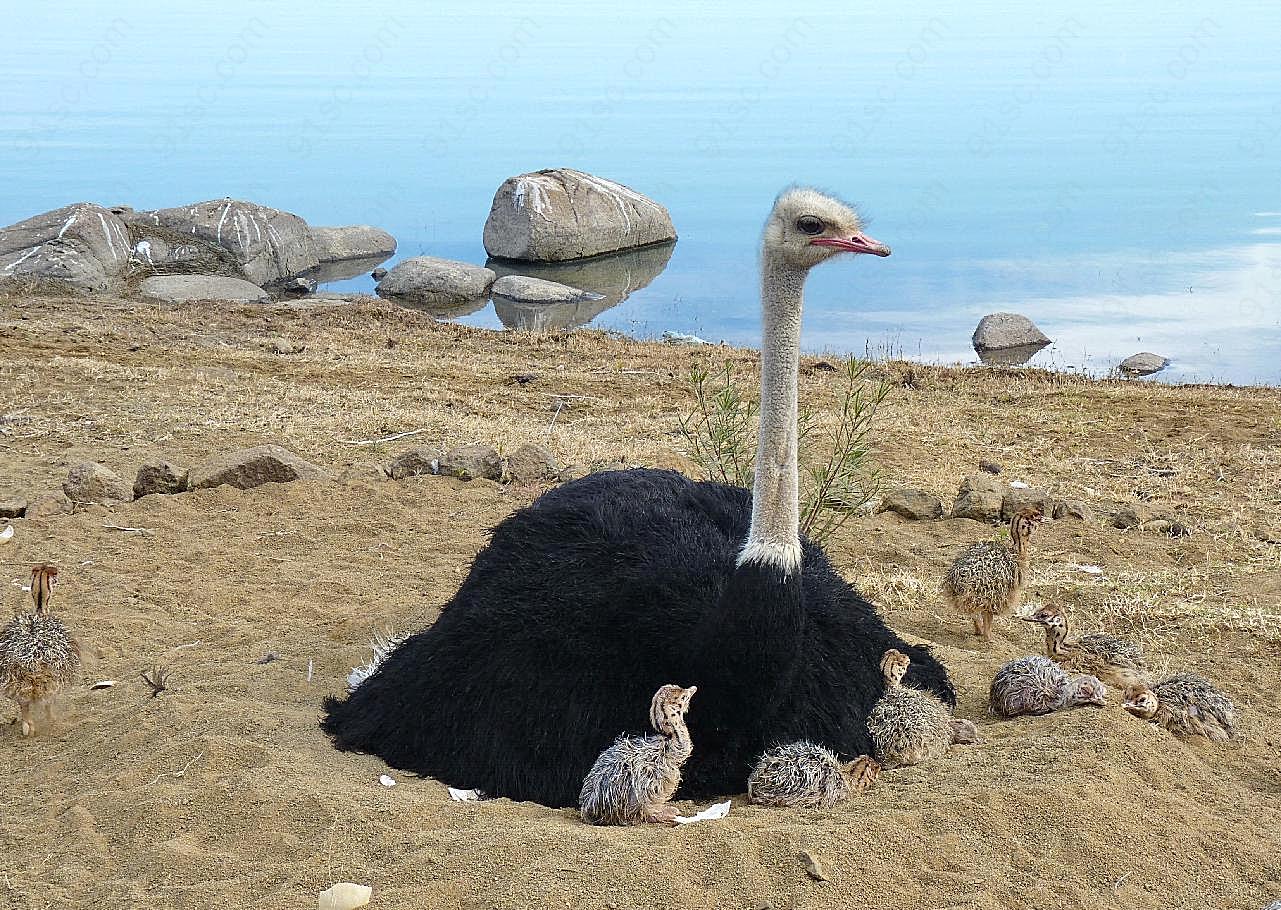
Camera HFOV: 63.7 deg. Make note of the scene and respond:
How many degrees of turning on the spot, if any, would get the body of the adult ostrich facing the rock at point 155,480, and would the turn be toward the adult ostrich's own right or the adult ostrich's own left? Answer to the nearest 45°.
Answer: approximately 180°

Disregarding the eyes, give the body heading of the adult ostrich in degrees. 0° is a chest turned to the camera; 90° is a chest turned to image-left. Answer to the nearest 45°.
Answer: approximately 315°

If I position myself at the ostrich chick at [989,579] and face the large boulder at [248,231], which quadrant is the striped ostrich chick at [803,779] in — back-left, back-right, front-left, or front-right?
back-left

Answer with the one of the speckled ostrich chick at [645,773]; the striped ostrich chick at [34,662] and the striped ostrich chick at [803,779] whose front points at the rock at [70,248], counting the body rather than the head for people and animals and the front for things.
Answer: the striped ostrich chick at [34,662]

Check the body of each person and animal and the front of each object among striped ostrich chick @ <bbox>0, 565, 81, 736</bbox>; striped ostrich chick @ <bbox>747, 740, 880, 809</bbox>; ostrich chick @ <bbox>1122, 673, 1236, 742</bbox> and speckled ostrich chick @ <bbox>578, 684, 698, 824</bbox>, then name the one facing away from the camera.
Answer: striped ostrich chick @ <bbox>0, 565, 81, 736</bbox>

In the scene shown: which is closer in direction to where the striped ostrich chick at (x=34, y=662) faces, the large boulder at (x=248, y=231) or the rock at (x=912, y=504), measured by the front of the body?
the large boulder

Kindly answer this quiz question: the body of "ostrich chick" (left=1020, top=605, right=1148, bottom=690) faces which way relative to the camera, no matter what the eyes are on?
to the viewer's left

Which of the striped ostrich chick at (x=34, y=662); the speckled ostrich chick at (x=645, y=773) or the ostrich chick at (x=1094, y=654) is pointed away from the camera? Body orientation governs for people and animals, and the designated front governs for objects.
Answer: the striped ostrich chick at (x=34, y=662)

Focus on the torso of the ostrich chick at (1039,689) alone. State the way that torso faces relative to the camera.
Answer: to the viewer's right

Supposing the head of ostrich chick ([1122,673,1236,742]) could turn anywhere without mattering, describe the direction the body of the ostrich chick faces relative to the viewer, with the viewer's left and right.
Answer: facing to the left of the viewer

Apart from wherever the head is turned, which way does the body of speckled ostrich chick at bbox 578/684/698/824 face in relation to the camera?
to the viewer's right

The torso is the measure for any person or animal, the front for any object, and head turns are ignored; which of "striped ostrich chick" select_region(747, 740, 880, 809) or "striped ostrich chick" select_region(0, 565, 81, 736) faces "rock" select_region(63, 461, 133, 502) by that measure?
"striped ostrich chick" select_region(0, 565, 81, 736)

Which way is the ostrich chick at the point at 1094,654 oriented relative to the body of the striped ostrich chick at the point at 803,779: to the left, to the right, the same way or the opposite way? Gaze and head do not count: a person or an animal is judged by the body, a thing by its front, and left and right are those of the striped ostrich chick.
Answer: the opposite way

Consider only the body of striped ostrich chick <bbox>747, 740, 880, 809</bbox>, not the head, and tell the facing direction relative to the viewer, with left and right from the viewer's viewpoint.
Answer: facing to the right of the viewer
